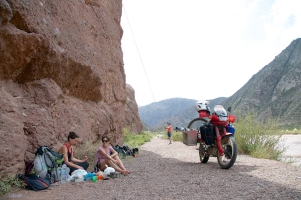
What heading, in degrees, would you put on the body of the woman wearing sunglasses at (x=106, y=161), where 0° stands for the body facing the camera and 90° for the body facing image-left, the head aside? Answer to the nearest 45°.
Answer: approximately 315°

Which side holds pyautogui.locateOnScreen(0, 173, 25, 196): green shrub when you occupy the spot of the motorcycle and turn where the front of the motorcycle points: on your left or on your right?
on your right

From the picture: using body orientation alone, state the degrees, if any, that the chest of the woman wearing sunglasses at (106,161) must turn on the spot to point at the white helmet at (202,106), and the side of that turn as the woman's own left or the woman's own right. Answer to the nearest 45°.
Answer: approximately 45° to the woman's own left

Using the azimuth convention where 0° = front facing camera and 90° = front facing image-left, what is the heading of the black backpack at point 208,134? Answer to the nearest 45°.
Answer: approximately 45°

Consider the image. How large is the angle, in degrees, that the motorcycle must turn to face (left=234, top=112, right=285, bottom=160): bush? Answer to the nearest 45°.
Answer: approximately 90° to its left

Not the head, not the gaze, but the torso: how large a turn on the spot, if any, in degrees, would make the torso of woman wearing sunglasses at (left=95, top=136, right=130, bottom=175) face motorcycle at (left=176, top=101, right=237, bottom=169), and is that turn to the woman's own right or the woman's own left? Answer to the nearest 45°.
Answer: approximately 45° to the woman's own left

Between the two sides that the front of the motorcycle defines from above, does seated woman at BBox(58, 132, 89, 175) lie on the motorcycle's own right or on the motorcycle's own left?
on the motorcycle's own right

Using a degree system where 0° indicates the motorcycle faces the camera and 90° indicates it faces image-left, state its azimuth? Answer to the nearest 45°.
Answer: approximately 315°

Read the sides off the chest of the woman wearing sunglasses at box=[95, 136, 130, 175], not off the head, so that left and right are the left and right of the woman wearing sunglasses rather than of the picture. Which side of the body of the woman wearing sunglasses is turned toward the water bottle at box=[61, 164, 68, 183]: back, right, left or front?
right
